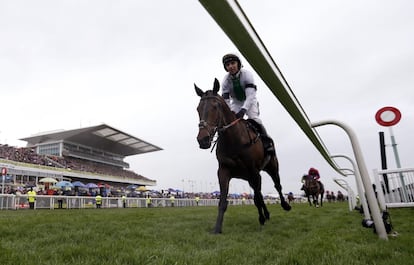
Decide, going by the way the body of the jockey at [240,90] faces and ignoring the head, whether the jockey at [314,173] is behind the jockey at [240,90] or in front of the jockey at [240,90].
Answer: behind

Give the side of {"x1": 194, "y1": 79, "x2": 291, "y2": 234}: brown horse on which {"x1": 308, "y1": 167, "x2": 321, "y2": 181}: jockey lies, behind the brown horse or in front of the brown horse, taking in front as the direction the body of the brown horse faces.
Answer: behind

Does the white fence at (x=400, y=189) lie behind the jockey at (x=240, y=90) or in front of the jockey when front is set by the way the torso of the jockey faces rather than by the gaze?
behind

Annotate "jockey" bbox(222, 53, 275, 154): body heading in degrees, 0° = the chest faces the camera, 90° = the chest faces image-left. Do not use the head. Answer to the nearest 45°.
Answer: approximately 45°

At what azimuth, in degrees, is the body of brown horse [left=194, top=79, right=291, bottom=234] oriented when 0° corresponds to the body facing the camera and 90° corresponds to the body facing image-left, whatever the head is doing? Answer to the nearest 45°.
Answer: approximately 45°

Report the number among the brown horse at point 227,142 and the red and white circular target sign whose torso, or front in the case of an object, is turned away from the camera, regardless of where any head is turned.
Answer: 0

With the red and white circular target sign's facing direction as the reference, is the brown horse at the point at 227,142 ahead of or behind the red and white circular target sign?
ahead

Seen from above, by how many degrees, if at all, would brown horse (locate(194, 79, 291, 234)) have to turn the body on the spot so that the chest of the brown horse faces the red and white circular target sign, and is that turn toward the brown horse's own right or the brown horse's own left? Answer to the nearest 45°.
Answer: approximately 180°

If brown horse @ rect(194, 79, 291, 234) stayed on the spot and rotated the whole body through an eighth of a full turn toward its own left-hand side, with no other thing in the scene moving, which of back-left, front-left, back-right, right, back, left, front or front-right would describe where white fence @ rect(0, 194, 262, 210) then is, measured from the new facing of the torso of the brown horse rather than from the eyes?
back-right

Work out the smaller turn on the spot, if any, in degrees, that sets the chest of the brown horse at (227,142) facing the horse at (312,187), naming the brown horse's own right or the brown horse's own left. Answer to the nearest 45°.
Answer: approximately 135° to the brown horse's own right
